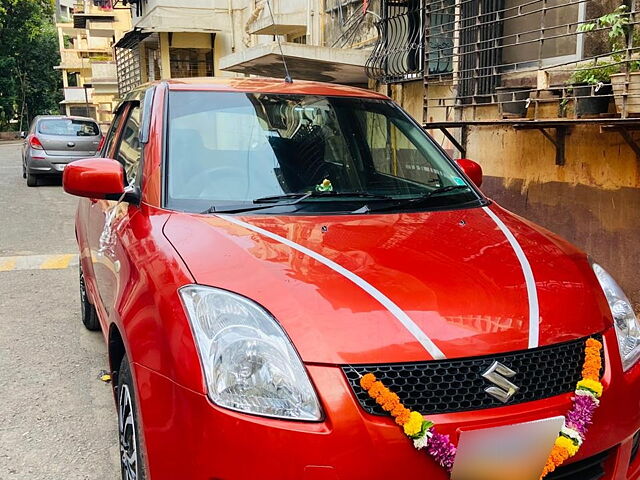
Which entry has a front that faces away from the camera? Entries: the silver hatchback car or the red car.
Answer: the silver hatchback car

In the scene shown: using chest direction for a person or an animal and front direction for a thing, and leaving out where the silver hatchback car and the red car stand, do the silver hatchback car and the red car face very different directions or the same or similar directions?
very different directions

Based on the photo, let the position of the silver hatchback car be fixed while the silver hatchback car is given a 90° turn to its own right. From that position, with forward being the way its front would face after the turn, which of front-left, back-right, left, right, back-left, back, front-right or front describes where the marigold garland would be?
right

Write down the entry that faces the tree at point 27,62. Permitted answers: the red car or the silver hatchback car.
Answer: the silver hatchback car

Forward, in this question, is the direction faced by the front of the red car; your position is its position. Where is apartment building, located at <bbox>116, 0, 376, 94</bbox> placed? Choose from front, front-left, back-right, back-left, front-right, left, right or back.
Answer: back-left

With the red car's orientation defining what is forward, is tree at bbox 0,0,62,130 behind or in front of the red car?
behind

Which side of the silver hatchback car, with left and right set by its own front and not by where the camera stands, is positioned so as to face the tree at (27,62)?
front

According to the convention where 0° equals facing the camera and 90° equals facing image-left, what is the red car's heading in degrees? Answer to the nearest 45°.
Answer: approximately 315°

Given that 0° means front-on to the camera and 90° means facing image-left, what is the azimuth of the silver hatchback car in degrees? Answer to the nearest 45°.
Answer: approximately 180°

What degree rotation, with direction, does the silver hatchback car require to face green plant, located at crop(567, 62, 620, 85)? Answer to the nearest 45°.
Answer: approximately 180°

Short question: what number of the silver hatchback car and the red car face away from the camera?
1
